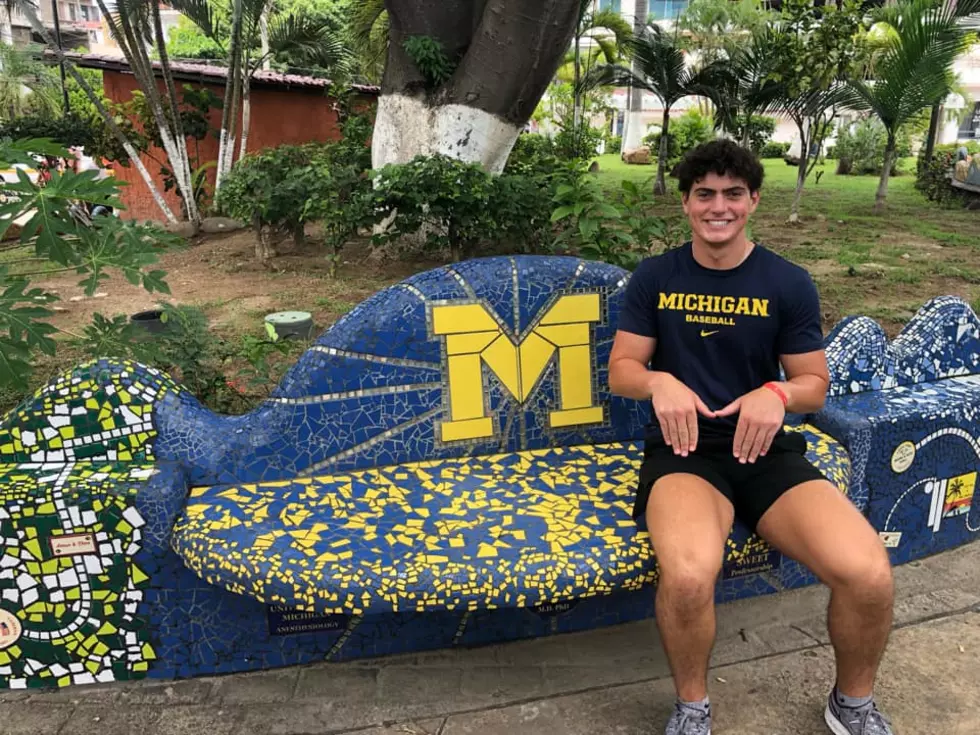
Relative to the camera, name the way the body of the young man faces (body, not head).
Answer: toward the camera

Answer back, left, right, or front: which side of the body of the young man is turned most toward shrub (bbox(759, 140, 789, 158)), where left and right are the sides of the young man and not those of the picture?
back

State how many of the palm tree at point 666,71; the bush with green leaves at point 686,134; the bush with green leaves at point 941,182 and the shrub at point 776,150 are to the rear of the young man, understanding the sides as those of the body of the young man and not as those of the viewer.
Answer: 4

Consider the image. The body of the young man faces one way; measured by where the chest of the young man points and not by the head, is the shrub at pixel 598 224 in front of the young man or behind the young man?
behind

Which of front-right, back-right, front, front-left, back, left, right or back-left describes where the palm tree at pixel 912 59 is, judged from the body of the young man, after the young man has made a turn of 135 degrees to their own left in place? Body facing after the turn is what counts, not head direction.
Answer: front-left

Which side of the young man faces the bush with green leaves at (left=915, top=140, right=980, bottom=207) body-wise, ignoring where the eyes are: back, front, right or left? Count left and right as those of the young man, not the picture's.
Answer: back

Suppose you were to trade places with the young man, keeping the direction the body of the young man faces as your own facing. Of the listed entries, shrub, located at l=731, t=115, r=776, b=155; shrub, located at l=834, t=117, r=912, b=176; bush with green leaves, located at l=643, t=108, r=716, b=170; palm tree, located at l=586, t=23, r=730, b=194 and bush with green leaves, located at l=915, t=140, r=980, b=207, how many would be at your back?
5

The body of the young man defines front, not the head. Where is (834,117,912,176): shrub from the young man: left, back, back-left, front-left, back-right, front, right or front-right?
back

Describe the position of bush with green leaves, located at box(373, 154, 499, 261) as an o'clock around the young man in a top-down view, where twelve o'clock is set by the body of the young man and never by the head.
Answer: The bush with green leaves is roughly at 5 o'clock from the young man.

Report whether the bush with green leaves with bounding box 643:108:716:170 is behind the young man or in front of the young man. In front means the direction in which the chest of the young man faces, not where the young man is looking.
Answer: behind

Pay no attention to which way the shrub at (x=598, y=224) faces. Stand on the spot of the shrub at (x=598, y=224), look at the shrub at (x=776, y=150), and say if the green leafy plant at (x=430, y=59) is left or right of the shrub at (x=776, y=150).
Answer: left
